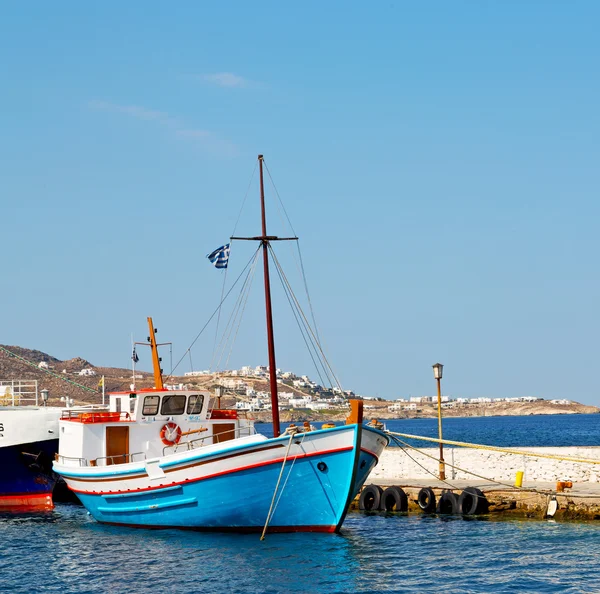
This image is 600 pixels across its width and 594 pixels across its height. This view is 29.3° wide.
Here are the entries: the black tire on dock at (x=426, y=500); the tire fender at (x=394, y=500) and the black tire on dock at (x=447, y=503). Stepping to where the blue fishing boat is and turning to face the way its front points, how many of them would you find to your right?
0

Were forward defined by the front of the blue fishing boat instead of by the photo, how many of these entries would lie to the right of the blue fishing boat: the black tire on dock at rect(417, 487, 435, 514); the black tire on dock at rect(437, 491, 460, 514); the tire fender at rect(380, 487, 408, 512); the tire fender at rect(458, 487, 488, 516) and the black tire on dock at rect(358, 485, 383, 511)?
0

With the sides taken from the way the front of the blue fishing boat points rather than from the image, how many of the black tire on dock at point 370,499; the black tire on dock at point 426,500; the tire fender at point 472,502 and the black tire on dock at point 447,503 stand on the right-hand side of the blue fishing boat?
0

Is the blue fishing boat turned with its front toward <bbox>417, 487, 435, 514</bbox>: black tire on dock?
no

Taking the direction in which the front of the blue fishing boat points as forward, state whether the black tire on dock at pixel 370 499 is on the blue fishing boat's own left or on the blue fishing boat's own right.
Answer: on the blue fishing boat's own left

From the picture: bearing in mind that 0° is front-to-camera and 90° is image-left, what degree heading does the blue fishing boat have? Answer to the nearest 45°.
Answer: approximately 315°

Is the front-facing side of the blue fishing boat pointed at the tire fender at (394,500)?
no

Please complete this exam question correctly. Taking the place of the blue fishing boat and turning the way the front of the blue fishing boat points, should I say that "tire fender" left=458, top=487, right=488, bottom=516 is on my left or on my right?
on my left

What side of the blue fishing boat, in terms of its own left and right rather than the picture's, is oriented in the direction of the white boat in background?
back
